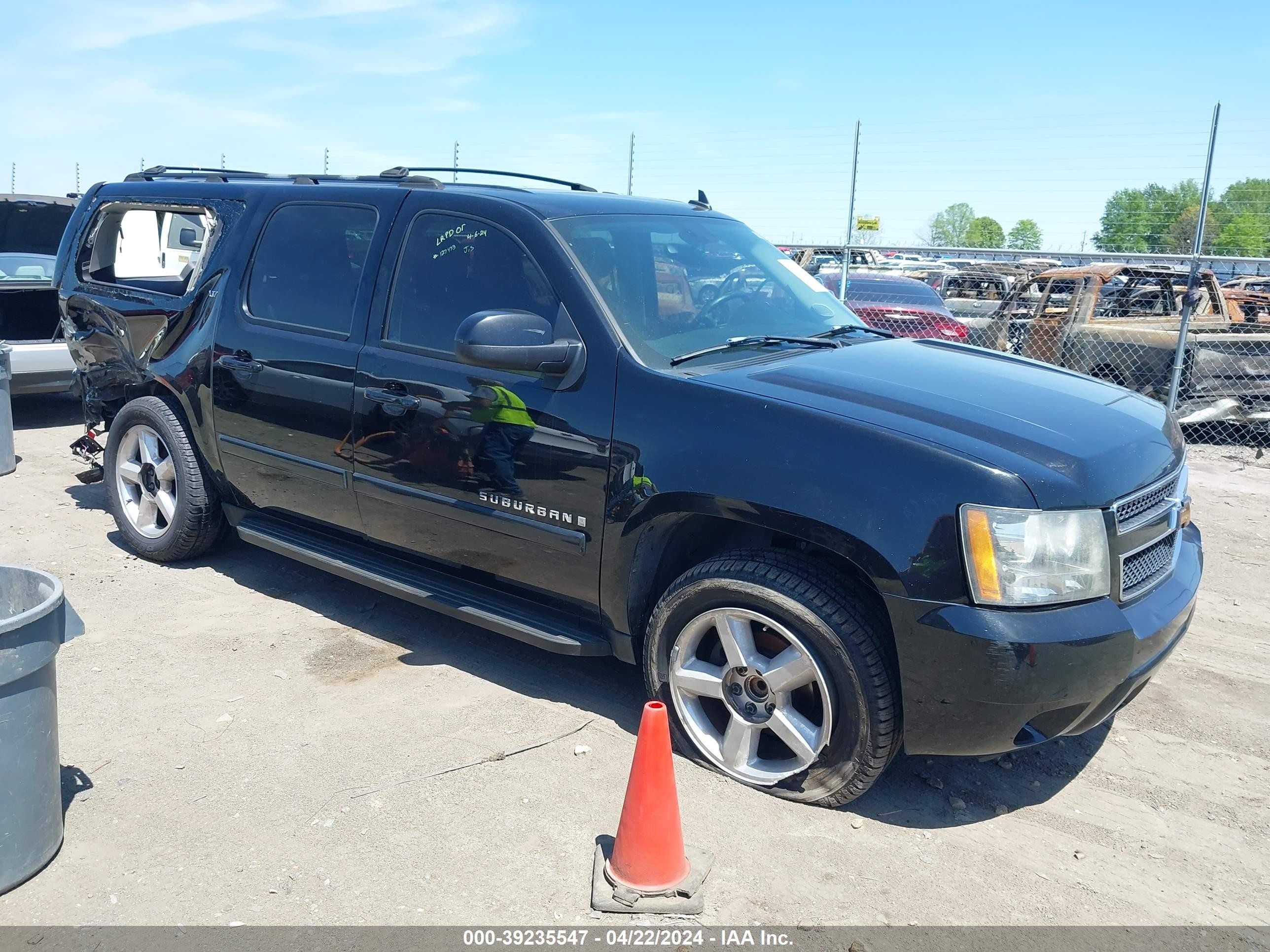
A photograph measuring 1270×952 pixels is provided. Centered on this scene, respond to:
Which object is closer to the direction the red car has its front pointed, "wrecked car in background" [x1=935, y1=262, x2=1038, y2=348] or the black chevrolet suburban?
the wrecked car in background

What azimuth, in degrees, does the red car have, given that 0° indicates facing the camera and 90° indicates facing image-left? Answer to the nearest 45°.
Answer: approximately 135°

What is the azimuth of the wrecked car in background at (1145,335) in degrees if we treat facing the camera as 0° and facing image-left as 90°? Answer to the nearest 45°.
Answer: approximately 135°

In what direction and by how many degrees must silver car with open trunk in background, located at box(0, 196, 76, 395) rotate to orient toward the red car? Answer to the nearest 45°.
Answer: approximately 90° to its right

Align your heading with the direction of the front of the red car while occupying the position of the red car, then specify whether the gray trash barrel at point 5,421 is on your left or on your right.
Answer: on your left

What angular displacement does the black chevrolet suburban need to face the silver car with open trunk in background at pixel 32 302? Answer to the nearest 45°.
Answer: approximately 180°

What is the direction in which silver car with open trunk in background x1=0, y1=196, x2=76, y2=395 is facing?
away from the camera

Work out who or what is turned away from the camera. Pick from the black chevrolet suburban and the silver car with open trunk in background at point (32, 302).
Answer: the silver car with open trunk in background

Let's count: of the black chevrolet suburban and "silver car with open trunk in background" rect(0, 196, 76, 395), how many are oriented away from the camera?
1
